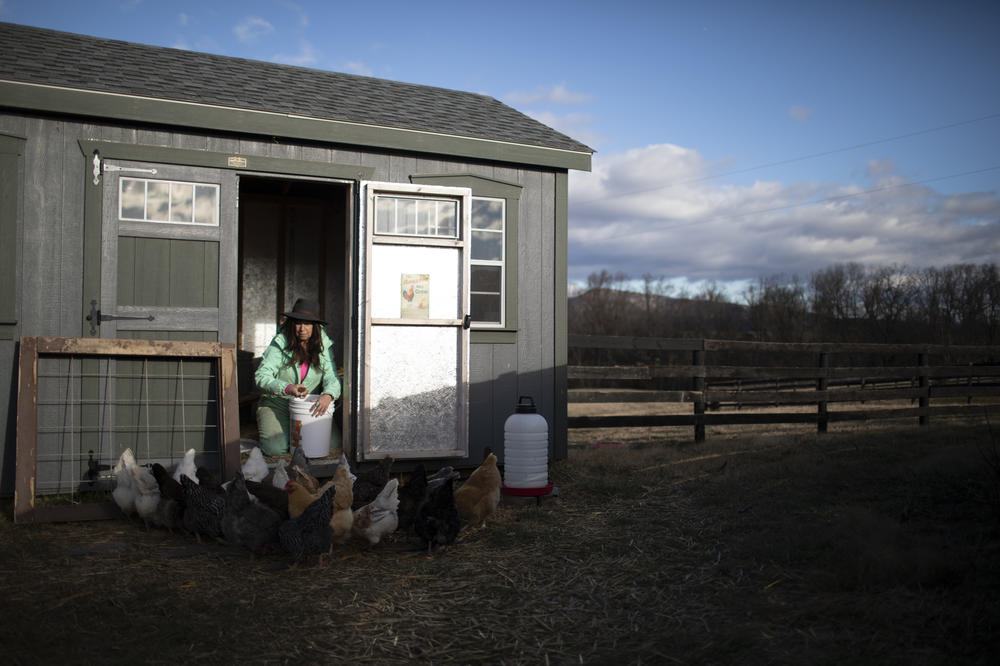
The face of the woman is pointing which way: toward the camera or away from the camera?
toward the camera

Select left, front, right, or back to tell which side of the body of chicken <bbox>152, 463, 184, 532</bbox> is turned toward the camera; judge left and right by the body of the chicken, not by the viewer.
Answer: right

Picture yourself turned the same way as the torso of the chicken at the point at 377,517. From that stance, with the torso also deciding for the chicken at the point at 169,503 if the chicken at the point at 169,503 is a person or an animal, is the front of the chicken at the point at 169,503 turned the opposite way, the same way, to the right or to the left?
the opposite way

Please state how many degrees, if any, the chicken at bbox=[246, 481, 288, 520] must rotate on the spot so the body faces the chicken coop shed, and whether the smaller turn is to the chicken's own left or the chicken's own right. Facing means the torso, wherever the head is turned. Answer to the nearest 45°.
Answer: approximately 90° to the chicken's own left

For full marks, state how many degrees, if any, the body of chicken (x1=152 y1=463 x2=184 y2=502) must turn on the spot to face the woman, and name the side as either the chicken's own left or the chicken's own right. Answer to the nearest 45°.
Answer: approximately 45° to the chicken's own left

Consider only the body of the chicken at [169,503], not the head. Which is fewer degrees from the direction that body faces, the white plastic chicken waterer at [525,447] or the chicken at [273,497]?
the white plastic chicken waterer

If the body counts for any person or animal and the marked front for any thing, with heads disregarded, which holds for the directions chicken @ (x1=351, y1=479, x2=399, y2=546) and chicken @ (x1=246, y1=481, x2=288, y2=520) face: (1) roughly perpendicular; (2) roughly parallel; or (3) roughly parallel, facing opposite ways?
roughly parallel, facing opposite ways

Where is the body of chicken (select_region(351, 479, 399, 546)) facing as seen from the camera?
to the viewer's left
